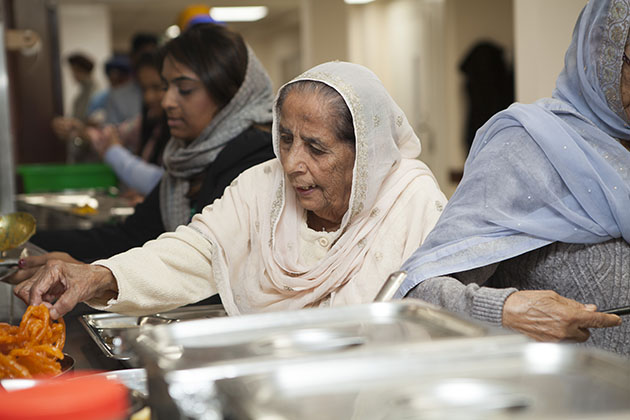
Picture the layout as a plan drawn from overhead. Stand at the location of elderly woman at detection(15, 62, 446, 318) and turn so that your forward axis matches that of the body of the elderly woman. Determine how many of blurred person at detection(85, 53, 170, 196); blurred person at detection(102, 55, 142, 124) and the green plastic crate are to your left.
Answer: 0

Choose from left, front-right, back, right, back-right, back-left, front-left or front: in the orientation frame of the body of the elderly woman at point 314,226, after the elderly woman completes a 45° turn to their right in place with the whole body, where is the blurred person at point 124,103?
right

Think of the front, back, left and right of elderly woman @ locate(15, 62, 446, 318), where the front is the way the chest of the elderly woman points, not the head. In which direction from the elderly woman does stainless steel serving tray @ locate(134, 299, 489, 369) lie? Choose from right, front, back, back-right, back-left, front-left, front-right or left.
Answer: front-left

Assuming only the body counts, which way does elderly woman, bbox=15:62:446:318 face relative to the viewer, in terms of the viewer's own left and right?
facing the viewer and to the left of the viewer

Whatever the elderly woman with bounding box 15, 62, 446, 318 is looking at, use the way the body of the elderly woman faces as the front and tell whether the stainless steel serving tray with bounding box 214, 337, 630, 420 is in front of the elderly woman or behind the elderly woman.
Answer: in front

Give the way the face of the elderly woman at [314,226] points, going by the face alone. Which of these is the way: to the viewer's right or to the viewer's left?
to the viewer's left

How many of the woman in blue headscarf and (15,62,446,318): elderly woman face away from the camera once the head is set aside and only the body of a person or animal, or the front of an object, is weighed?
0

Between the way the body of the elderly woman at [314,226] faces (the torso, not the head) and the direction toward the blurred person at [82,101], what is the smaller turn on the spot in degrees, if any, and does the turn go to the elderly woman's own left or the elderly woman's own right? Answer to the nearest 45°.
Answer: approximately 135° to the elderly woman's own right
